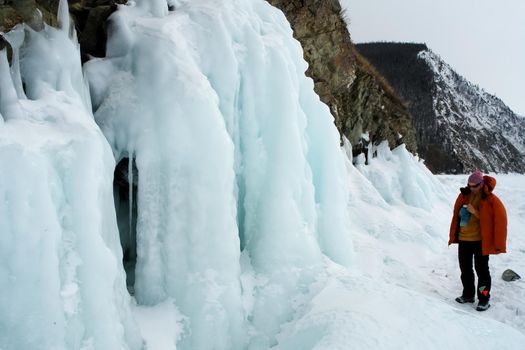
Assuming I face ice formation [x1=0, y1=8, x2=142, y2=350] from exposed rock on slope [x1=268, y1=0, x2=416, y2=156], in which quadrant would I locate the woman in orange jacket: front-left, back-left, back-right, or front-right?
front-left

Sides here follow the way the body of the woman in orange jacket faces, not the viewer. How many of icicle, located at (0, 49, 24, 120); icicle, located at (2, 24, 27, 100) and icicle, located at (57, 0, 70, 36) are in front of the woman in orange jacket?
3

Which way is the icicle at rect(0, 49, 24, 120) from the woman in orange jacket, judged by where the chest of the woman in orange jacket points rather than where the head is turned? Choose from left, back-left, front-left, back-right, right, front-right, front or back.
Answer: front

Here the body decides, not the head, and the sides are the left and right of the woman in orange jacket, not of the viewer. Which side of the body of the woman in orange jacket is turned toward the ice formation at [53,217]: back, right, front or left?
front

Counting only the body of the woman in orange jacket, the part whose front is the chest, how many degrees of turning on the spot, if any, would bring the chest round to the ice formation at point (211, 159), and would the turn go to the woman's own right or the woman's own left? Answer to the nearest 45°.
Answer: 0° — they already face it

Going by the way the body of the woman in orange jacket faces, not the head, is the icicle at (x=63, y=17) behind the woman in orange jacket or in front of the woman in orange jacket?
in front

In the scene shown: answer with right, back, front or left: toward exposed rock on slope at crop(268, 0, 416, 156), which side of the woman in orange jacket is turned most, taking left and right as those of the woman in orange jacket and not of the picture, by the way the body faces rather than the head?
right

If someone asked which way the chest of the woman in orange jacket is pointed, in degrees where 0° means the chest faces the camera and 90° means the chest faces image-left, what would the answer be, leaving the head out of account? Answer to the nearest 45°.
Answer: approximately 45°

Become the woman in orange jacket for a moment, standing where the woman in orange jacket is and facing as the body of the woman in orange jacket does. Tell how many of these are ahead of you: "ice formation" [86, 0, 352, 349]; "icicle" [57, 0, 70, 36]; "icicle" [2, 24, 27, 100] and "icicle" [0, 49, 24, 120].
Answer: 4
